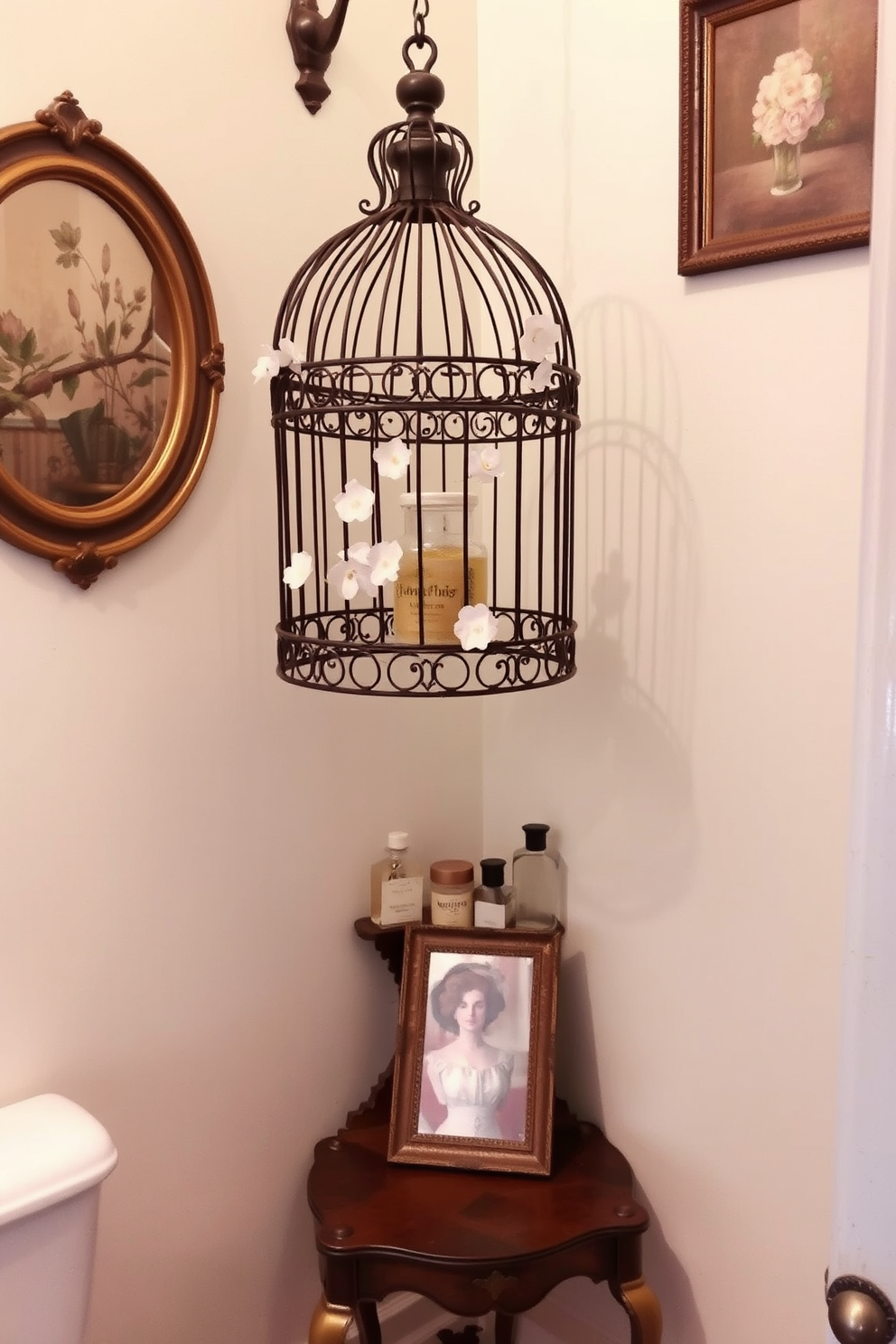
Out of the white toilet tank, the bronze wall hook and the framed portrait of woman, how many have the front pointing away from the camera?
0

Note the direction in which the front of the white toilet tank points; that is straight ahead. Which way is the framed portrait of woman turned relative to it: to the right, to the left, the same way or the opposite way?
to the right

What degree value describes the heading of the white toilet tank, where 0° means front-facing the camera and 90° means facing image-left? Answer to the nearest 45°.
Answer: approximately 315°

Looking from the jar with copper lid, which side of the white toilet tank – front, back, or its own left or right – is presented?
left

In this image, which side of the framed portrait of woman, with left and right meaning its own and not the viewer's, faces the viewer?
front

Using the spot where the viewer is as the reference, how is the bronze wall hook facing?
facing the viewer and to the right of the viewer
